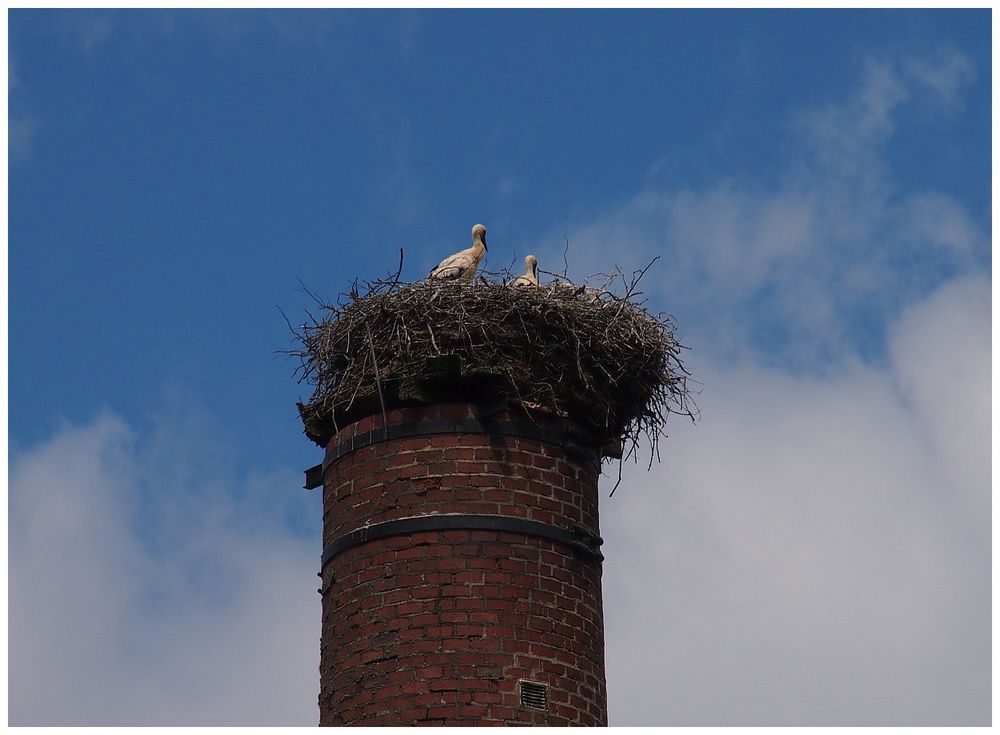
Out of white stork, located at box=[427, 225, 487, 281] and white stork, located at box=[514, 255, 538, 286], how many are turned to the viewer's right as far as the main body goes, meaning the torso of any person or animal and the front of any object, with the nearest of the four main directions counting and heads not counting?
2

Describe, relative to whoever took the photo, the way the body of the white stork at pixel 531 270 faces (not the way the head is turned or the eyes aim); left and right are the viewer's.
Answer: facing to the right of the viewer

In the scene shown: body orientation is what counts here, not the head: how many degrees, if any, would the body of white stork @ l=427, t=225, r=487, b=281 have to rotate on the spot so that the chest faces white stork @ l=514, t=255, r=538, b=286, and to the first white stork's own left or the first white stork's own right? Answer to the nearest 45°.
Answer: approximately 45° to the first white stork's own left

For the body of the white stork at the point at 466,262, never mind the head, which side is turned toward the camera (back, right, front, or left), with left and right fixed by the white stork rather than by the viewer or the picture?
right
